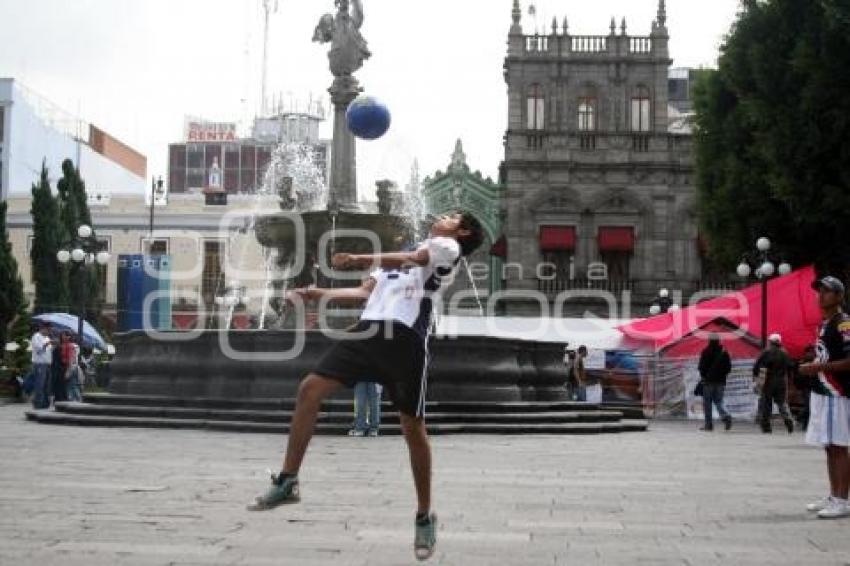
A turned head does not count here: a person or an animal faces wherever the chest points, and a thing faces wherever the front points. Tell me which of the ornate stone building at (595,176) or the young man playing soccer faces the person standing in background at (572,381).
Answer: the ornate stone building

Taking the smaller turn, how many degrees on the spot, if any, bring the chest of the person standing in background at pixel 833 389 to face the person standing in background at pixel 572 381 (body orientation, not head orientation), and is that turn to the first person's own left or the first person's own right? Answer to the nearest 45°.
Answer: approximately 90° to the first person's own right

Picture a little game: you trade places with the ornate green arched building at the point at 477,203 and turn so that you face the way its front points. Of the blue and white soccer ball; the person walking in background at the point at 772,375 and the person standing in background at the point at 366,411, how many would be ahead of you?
3

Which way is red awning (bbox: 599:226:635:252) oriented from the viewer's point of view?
toward the camera

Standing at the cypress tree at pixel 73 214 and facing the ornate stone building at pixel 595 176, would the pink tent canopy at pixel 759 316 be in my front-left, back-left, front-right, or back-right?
front-right

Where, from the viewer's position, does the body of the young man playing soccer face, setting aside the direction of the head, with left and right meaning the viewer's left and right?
facing the viewer and to the left of the viewer

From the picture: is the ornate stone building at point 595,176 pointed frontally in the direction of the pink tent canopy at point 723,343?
yes

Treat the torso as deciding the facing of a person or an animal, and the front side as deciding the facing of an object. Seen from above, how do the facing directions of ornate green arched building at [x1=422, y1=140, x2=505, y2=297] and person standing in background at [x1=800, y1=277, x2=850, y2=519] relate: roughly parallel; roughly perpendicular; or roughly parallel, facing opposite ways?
roughly perpendicular

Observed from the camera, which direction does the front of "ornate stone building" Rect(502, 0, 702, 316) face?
facing the viewer

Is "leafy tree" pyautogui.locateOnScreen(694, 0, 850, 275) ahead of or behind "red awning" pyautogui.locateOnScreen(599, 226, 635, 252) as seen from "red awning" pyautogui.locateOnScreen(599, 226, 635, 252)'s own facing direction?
ahead

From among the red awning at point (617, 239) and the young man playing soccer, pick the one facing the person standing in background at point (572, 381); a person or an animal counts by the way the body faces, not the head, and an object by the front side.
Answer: the red awning

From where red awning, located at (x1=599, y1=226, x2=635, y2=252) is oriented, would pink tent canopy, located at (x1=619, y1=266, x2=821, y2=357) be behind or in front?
in front

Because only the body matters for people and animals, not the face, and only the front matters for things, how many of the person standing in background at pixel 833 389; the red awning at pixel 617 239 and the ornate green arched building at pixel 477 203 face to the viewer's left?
1

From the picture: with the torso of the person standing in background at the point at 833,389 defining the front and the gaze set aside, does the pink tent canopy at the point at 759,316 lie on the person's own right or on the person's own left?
on the person's own right

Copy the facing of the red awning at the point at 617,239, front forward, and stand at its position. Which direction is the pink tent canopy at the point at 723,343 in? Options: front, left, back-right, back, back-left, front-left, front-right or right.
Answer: front

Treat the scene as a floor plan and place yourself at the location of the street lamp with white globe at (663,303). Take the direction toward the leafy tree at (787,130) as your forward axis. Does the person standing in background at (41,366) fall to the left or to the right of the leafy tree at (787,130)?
right

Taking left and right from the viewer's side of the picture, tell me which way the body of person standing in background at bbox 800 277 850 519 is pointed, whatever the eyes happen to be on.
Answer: facing to the left of the viewer
